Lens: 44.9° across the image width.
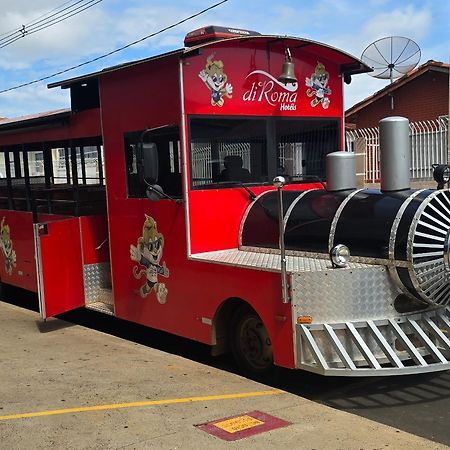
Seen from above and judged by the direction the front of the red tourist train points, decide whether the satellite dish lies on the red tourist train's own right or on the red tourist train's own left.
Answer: on the red tourist train's own left

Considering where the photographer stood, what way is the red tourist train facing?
facing the viewer and to the right of the viewer

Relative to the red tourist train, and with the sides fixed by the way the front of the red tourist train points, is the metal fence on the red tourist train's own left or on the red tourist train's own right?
on the red tourist train's own left
